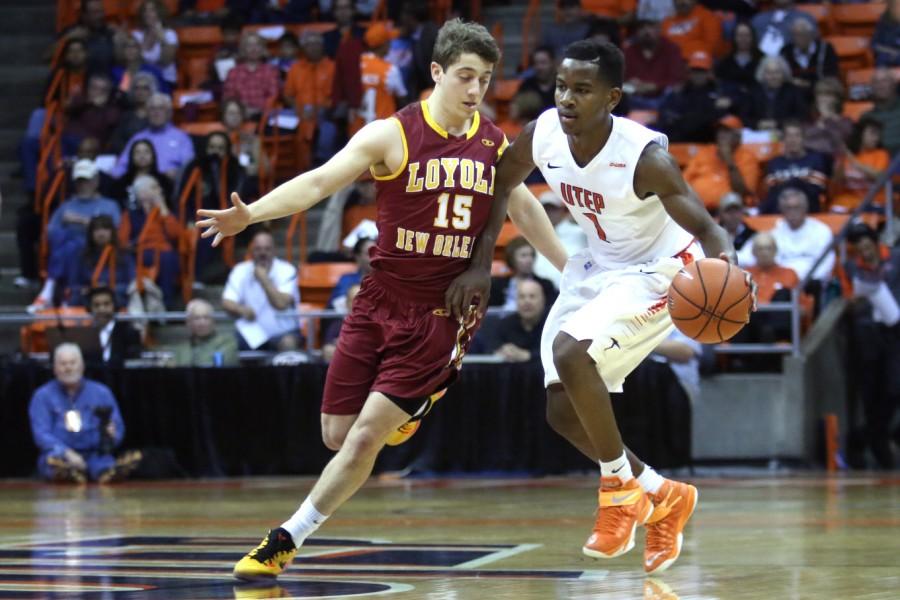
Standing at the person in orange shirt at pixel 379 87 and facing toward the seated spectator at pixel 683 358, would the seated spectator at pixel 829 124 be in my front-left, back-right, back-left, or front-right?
front-left

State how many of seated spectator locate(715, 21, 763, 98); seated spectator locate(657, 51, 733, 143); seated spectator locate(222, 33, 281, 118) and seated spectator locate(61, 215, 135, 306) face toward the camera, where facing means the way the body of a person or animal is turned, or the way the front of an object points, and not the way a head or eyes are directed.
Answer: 4

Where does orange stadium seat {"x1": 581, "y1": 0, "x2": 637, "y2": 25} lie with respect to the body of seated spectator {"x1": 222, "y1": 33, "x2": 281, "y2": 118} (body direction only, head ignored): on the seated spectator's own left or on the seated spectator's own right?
on the seated spectator's own left

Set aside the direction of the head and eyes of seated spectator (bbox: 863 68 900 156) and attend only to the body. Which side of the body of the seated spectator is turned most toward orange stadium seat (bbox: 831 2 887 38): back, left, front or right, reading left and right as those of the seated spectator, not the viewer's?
back

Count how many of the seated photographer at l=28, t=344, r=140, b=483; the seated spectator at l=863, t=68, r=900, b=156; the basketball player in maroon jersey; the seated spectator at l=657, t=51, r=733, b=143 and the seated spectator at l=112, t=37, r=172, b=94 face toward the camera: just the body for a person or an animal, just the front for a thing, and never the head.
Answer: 5

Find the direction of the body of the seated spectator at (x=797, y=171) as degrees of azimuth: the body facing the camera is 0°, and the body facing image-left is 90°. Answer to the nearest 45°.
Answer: approximately 0°

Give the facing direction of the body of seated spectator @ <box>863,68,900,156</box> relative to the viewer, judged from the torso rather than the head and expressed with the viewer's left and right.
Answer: facing the viewer

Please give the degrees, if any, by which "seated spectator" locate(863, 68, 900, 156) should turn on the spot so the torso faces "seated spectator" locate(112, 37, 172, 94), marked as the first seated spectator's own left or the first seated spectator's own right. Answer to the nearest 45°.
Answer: approximately 90° to the first seated spectator's own right

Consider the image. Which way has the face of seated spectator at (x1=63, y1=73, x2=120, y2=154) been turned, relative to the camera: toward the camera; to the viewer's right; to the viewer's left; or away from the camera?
toward the camera

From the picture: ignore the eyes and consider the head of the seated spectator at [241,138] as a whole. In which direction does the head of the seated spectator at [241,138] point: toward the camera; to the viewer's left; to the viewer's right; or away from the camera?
toward the camera

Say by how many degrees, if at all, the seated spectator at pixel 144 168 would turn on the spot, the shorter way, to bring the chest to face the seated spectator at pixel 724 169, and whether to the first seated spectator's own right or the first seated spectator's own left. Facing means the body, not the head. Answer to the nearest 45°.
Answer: approximately 45° to the first seated spectator's own left

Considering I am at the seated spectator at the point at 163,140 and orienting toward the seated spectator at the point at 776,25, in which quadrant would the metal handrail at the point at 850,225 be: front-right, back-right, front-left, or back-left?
front-right

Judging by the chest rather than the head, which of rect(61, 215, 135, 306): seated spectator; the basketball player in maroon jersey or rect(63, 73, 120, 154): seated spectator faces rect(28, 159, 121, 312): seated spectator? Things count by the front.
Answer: rect(63, 73, 120, 154): seated spectator

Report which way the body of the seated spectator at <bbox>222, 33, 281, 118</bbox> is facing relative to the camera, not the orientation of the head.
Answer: toward the camera

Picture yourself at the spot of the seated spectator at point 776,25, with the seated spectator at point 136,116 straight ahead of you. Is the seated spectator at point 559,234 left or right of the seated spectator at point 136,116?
left

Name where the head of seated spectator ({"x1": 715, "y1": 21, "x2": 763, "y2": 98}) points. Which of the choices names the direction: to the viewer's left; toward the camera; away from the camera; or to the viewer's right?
toward the camera

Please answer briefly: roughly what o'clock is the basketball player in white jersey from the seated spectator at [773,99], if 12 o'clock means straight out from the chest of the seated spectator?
The basketball player in white jersey is roughly at 12 o'clock from the seated spectator.

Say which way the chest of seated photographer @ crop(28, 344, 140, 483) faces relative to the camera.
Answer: toward the camera

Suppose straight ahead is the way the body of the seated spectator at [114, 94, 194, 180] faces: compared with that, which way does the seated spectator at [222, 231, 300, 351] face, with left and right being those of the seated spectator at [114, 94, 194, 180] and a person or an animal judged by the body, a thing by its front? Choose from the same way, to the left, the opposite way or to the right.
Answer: the same way

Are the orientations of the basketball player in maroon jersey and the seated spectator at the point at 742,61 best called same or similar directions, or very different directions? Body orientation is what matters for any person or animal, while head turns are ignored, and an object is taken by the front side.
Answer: same or similar directions

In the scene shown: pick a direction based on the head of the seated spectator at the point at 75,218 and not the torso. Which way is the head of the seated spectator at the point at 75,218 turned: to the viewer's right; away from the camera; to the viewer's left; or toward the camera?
toward the camera
